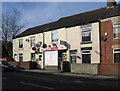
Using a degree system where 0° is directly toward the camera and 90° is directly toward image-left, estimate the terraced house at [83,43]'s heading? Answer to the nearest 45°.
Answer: approximately 45°

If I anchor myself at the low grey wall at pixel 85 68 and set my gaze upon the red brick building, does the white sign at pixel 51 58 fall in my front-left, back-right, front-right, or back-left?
back-left
